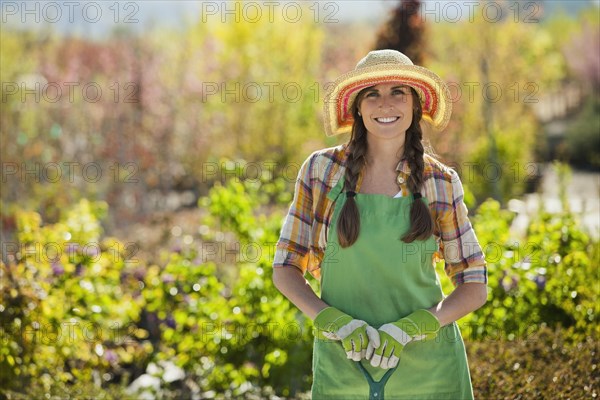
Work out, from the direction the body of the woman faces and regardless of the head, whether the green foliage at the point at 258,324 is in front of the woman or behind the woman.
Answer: behind

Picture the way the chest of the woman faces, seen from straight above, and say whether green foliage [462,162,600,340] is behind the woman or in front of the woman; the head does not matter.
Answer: behind

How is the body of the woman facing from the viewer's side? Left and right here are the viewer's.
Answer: facing the viewer

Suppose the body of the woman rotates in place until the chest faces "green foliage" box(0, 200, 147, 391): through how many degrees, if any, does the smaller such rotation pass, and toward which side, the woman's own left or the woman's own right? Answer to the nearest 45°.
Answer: approximately 135° to the woman's own right
